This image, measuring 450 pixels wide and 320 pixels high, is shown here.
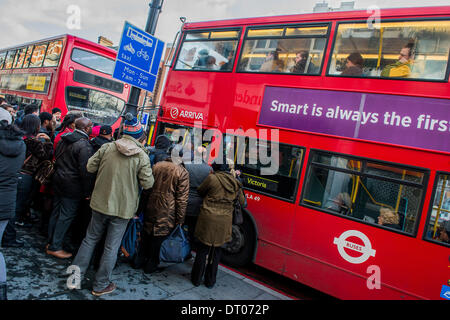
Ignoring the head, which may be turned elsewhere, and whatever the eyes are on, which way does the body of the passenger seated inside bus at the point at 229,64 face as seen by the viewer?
to the viewer's left

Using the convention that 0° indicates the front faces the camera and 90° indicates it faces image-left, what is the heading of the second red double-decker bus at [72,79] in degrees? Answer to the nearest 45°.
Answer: approximately 315°

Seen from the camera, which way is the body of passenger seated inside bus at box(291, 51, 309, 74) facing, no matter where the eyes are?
to the viewer's left

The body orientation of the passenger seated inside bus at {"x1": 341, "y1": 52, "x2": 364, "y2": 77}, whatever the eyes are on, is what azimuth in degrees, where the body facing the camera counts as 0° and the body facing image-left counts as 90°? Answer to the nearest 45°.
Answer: approximately 90°

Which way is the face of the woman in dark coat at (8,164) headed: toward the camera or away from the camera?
away from the camera

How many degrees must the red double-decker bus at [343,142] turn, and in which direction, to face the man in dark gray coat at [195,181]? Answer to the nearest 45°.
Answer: approximately 45° to its left

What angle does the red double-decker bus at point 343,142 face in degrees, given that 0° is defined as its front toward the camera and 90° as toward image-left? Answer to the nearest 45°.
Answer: approximately 135°

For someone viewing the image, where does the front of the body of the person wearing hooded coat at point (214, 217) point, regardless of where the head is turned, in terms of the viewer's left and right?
facing away from the viewer

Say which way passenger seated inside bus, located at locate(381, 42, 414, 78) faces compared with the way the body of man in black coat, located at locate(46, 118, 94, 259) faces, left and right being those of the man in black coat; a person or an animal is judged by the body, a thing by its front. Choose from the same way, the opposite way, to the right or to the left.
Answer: to the left

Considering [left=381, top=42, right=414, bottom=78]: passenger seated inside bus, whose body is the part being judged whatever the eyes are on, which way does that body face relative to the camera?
to the viewer's left

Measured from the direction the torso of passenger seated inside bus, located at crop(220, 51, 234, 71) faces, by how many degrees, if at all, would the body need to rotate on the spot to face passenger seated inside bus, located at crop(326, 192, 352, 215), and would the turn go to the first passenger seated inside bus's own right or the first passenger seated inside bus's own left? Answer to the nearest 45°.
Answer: approximately 135° to the first passenger seated inside bus's own left

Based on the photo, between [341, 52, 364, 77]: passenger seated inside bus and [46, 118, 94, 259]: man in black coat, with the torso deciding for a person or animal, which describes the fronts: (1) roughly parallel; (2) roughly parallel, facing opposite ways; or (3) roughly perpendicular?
roughly perpendicular

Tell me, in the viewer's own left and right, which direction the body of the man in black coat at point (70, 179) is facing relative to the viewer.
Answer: facing away from the viewer and to the right of the viewer
